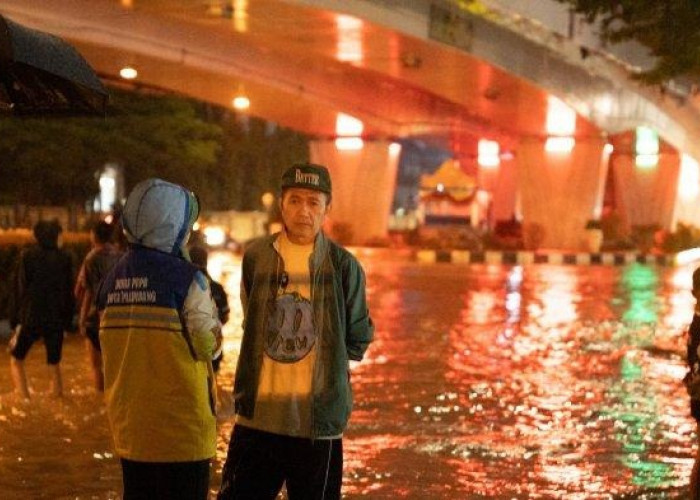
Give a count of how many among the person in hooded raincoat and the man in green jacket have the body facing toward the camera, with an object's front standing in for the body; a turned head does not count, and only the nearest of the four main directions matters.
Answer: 1

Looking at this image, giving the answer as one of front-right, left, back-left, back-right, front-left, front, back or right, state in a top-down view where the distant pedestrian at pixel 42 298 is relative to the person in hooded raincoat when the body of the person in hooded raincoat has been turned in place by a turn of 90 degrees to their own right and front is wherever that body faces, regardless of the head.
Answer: back-left

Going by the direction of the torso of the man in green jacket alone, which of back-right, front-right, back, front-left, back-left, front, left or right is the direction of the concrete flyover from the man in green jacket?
back

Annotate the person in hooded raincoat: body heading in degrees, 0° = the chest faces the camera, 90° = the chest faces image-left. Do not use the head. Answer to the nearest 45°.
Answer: approximately 225°

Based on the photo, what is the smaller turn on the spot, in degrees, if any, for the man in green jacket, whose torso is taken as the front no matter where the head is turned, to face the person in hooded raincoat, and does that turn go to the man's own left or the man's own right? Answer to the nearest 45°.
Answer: approximately 45° to the man's own right

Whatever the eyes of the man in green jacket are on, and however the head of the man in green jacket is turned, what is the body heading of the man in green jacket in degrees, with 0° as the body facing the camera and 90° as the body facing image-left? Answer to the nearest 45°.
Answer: approximately 0°

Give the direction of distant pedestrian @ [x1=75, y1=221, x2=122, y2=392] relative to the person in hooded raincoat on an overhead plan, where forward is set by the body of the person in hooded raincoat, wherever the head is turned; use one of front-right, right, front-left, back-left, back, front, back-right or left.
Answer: front-left

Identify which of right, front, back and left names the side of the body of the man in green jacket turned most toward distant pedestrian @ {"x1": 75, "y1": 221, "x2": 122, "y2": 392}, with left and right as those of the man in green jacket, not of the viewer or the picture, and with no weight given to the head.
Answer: back

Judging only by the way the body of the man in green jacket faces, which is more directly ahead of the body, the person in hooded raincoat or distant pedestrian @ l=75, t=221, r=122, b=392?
the person in hooded raincoat
